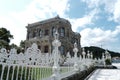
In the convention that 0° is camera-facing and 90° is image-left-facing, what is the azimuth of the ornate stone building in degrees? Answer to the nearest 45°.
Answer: approximately 45°

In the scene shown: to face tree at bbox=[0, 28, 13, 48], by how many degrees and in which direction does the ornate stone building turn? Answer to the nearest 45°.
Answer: approximately 45° to its right
